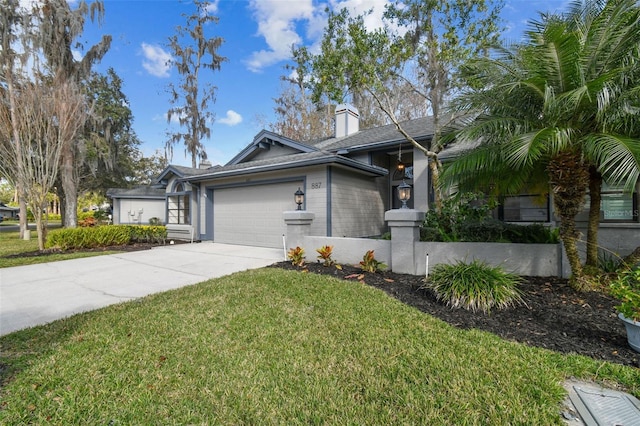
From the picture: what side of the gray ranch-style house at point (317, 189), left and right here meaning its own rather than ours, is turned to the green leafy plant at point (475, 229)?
left

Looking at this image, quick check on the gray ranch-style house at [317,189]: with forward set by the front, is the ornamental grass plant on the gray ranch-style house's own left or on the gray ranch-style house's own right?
on the gray ranch-style house's own left

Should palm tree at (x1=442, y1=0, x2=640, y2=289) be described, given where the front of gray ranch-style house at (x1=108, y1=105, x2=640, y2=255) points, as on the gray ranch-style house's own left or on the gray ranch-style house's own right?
on the gray ranch-style house's own left

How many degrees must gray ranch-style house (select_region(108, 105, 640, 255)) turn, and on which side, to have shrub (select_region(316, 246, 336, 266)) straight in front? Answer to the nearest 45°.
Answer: approximately 45° to its left

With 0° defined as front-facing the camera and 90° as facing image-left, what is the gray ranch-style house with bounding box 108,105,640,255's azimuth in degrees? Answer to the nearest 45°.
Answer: approximately 45°

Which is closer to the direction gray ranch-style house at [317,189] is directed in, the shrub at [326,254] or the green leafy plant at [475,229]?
the shrub

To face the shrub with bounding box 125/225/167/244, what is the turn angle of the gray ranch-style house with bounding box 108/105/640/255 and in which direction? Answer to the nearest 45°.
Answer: approximately 45° to its right
